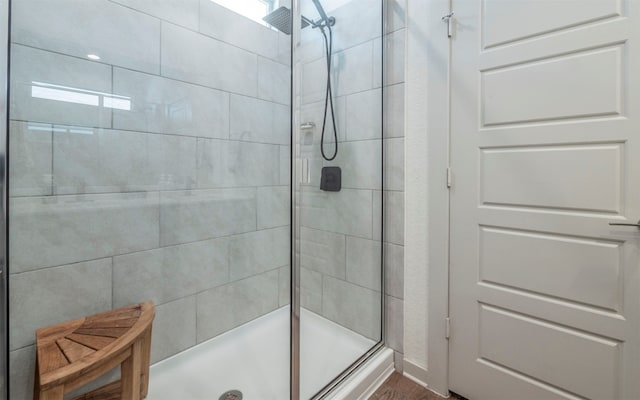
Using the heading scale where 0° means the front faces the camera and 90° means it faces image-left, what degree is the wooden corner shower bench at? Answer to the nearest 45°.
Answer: approximately 315°

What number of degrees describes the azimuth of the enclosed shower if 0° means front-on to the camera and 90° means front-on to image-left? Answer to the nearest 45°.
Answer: approximately 315°
